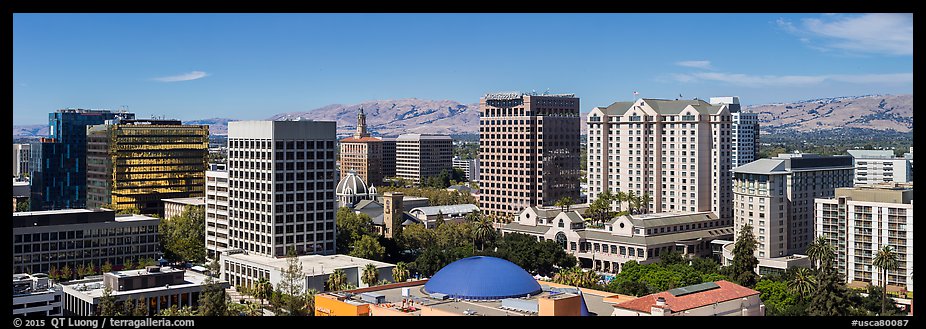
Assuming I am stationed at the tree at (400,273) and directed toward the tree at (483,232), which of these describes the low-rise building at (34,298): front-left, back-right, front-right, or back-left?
back-left

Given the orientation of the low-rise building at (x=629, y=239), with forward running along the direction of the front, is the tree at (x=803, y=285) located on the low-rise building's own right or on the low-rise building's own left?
on the low-rise building's own left

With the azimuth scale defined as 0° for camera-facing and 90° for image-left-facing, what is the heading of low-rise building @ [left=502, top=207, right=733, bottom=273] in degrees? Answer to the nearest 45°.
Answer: approximately 45°

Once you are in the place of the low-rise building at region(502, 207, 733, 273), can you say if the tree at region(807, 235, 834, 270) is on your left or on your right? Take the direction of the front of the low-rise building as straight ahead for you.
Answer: on your left
